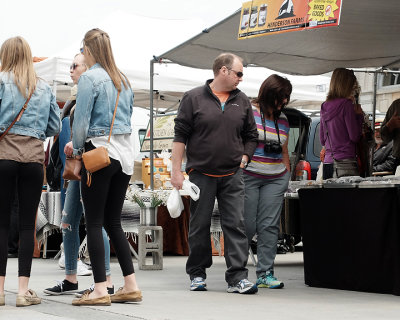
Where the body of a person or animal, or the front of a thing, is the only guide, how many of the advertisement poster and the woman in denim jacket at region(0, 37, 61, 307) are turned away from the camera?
1

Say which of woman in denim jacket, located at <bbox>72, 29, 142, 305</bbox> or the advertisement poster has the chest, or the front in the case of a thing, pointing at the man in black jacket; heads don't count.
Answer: the advertisement poster

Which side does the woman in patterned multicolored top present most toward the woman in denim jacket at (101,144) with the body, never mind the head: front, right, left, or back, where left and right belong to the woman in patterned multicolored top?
right

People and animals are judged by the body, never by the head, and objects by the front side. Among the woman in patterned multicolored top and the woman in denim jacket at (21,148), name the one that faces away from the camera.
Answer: the woman in denim jacket

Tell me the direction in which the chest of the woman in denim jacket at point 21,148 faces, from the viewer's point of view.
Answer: away from the camera

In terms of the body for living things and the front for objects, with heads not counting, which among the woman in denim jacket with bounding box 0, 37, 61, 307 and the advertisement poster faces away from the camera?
the woman in denim jacket

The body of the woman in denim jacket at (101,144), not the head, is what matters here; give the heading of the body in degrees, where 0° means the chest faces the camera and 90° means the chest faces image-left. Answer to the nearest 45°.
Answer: approximately 135°

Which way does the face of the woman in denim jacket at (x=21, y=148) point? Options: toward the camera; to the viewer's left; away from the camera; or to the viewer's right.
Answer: away from the camera

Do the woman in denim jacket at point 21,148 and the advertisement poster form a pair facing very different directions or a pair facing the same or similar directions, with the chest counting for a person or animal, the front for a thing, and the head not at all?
very different directions

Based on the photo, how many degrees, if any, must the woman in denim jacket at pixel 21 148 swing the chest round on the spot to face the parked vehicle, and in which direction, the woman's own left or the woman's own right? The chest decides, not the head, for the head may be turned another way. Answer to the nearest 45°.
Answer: approximately 45° to the woman's own right

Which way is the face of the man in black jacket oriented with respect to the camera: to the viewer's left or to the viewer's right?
to the viewer's right

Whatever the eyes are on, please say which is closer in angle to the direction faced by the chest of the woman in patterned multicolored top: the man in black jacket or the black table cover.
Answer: the black table cover

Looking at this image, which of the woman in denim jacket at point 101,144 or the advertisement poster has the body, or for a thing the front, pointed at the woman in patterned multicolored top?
the advertisement poster
